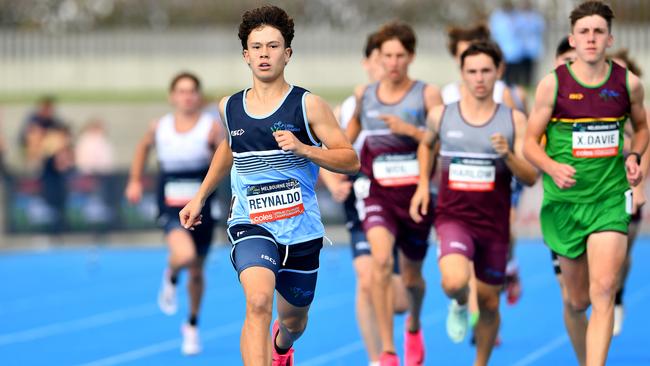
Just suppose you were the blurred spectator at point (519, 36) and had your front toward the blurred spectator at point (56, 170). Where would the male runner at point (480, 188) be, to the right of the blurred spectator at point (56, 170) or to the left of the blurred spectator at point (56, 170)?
left

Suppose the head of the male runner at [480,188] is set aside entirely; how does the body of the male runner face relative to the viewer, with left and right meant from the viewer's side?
facing the viewer

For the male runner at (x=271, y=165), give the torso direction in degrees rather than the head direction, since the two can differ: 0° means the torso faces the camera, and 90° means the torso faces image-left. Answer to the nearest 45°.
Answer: approximately 0°

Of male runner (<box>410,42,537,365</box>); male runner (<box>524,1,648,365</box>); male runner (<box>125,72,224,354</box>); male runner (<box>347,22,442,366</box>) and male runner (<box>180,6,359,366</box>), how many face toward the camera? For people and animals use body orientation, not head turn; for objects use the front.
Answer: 5

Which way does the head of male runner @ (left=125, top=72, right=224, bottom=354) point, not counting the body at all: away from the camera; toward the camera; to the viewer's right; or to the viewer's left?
toward the camera

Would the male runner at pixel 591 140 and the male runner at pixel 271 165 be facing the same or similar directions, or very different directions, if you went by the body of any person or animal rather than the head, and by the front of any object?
same or similar directions

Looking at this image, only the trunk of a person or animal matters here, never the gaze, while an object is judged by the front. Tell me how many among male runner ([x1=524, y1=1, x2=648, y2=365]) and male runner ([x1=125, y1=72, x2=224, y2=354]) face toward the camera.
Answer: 2

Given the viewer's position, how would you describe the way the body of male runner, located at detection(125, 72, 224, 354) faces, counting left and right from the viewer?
facing the viewer

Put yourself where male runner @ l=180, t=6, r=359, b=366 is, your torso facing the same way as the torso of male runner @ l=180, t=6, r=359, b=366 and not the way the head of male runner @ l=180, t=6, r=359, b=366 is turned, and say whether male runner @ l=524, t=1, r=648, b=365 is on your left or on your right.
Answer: on your left
